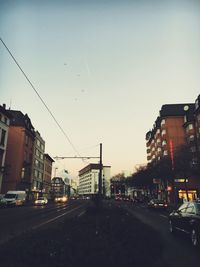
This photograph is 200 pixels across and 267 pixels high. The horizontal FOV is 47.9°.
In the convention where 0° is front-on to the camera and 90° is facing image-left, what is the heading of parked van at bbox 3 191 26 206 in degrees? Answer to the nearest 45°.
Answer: approximately 45°

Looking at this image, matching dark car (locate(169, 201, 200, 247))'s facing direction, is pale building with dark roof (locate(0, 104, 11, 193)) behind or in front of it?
in front

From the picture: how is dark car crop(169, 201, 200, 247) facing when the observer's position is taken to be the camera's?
facing away from the viewer and to the left of the viewer

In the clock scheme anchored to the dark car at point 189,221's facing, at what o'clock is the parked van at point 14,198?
The parked van is roughly at 12 o'clock from the dark car.

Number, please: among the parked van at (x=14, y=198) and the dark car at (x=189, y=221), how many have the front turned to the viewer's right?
0

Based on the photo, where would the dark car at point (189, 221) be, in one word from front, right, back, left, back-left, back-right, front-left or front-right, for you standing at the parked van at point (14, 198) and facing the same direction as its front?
front-left
